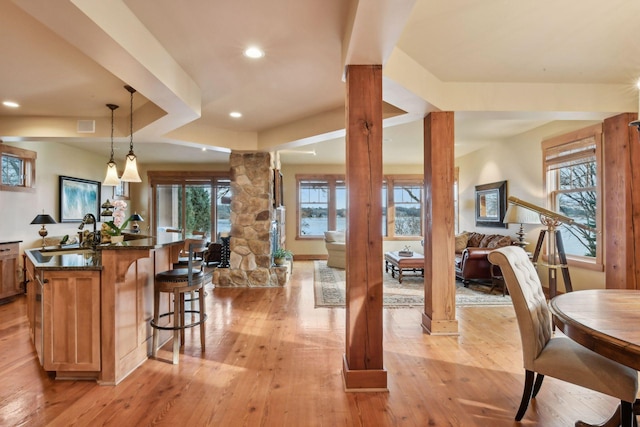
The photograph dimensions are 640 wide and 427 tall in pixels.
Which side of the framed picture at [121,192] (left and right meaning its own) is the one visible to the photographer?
front

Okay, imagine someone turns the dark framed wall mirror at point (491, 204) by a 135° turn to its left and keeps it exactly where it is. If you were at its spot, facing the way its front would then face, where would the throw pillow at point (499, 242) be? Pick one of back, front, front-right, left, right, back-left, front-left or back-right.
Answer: right

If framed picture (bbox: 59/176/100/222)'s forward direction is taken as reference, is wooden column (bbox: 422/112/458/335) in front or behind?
in front

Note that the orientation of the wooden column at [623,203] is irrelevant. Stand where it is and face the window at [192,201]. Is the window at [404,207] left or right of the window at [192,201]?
right

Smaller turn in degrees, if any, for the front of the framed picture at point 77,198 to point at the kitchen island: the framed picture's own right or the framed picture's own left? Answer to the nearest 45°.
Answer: approximately 45° to the framed picture's own right

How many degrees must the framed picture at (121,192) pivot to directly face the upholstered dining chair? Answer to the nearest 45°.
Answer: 0° — it already faces it

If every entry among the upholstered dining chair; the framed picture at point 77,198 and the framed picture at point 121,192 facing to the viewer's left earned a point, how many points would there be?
0

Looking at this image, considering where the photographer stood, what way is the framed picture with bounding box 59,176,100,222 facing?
facing the viewer and to the right of the viewer

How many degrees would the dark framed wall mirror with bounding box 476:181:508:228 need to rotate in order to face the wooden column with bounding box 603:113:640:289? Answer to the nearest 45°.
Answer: approximately 45° to its left

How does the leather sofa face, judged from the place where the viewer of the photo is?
facing the viewer and to the left of the viewer

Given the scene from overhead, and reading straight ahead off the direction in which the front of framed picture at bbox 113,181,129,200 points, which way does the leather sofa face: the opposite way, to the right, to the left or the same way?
to the right

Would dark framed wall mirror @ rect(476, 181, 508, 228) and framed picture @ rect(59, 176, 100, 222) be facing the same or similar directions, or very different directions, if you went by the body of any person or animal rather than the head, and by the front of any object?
very different directions

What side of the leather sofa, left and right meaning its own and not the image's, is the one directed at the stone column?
front

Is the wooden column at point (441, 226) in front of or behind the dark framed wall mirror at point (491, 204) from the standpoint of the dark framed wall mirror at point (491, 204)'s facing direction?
in front

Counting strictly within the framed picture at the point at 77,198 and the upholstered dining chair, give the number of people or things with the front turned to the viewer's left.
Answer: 0

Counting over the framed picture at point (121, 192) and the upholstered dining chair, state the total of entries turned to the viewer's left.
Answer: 0
